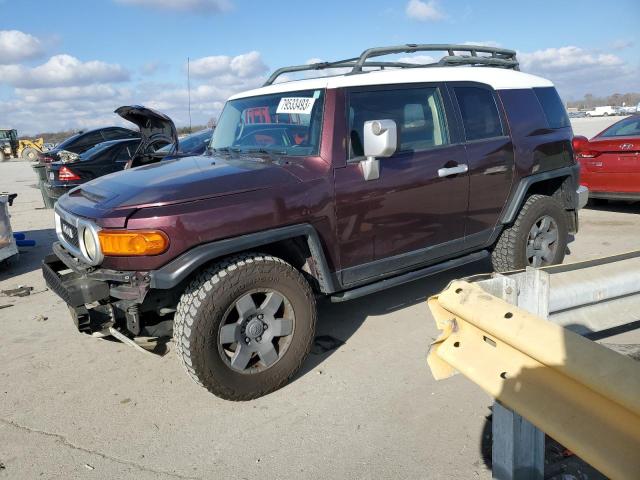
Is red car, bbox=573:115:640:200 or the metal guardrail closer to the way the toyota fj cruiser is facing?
the metal guardrail

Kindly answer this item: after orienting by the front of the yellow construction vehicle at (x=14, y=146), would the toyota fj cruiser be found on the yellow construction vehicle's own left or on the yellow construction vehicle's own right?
on the yellow construction vehicle's own right

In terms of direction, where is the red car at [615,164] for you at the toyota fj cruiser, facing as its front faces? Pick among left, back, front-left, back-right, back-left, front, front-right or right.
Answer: back

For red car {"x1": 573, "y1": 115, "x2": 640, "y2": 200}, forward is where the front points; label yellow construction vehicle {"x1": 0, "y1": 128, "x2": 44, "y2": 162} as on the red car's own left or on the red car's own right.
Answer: on the red car's own left

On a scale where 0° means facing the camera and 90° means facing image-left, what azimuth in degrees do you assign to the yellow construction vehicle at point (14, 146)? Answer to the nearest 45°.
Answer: approximately 270°

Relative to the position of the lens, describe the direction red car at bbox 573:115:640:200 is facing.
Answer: facing away from the viewer

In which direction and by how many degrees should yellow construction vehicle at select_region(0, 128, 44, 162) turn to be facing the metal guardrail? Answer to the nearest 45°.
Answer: approximately 90° to its right

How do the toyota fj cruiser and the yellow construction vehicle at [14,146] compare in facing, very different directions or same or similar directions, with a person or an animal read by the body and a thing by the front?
very different directions
